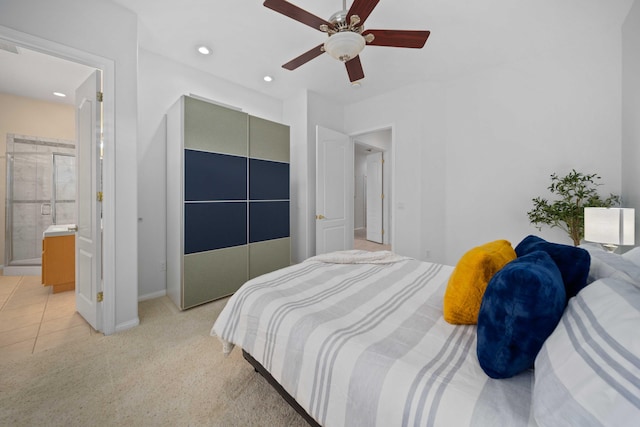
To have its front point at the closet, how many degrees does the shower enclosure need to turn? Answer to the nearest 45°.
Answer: approximately 45° to its left

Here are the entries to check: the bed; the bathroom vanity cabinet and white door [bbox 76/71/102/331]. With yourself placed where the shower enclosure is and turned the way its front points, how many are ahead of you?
3

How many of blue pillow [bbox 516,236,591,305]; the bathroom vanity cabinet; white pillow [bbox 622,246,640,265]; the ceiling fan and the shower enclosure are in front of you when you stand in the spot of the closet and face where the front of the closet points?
3

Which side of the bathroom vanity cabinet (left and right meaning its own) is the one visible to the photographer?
left

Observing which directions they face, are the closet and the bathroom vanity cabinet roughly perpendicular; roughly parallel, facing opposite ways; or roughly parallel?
roughly perpendicular

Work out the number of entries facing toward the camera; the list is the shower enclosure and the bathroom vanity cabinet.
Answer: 1

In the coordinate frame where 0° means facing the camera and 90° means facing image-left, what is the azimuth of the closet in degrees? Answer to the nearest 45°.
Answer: approximately 315°
